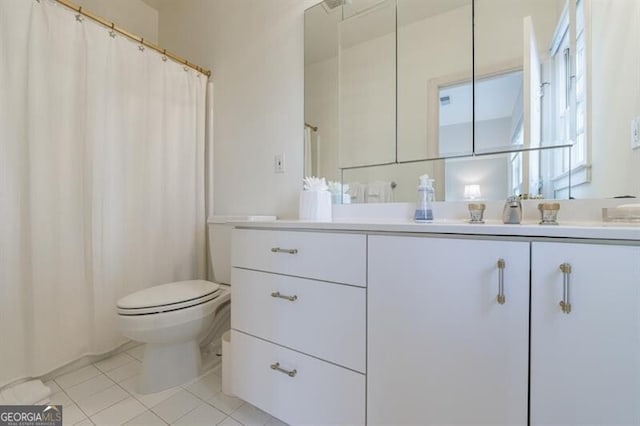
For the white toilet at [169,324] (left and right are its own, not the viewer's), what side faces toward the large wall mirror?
left

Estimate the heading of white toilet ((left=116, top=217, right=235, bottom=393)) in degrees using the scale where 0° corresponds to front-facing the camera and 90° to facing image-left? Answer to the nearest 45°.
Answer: approximately 45°

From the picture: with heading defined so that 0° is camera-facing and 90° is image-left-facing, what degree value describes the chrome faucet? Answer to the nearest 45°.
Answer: approximately 0°

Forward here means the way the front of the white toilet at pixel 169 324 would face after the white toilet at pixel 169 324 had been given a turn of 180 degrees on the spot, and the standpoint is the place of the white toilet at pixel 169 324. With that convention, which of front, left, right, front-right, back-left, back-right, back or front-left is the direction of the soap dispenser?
right

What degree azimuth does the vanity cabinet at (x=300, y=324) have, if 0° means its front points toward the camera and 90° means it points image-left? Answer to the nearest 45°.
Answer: approximately 45°

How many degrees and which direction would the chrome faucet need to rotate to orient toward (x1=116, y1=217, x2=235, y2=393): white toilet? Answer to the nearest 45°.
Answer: approximately 90° to its right

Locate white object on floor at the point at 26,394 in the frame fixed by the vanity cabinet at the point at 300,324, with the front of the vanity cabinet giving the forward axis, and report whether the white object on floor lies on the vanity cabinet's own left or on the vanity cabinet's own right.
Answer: on the vanity cabinet's own right
